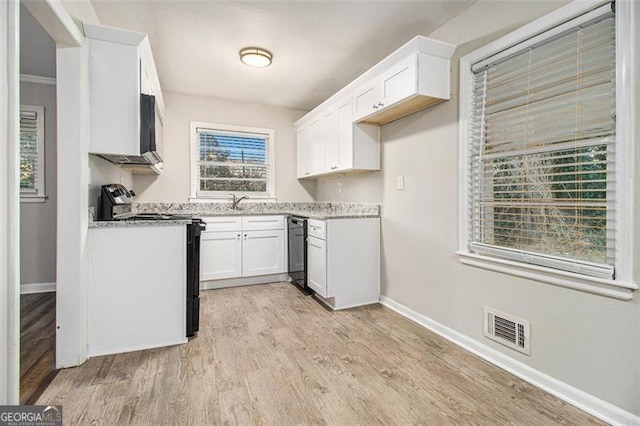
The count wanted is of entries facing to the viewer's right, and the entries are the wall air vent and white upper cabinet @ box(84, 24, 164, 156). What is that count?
1

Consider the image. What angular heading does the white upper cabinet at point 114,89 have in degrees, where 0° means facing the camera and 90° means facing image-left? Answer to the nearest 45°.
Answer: approximately 270°

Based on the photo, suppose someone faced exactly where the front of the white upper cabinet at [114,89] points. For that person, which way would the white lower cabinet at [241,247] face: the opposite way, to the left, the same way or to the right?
to the right

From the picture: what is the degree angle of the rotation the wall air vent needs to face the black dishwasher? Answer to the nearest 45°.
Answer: approximately 45° to its right

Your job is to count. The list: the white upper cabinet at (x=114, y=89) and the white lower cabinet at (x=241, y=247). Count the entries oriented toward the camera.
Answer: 1

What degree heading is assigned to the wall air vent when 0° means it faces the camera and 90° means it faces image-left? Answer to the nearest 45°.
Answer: approximately 45°
